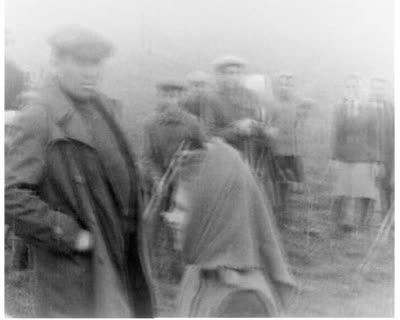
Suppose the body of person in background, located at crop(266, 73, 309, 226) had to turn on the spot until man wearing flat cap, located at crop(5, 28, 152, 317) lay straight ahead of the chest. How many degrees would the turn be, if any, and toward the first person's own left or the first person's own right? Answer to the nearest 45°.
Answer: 0° — they already face them

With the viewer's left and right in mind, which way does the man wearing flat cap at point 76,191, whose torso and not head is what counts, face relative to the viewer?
facing the viewer and to the right of the viewer

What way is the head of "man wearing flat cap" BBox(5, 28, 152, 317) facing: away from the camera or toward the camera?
toward the camera

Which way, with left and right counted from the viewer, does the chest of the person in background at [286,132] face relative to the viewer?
facing the viewer

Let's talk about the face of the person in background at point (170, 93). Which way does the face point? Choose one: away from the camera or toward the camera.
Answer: toward the camera

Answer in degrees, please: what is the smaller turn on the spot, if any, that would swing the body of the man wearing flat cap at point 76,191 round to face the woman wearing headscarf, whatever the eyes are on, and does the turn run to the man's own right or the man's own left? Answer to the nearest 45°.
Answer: approximately 45° to the man's own left

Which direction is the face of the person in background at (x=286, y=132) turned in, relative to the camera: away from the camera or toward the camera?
toward the camera

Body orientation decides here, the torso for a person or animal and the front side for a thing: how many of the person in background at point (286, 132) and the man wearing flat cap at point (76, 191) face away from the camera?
0
